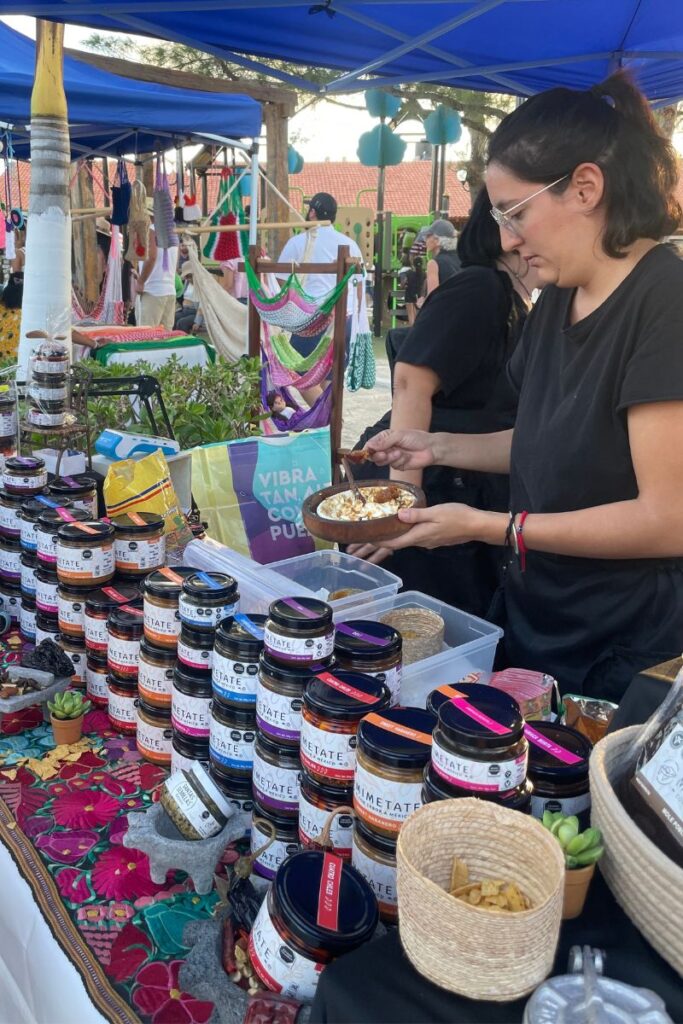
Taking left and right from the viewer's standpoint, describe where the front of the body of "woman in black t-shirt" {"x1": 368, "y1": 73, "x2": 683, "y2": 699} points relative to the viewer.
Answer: facing the viewer and to the left of the viewer

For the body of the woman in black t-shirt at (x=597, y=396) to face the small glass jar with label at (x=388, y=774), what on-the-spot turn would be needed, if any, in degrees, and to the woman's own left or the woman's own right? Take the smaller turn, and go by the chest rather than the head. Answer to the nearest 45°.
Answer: approximately 45° to the woman's own left

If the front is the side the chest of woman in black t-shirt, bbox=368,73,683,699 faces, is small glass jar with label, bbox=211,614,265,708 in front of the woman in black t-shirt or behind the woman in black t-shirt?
in front

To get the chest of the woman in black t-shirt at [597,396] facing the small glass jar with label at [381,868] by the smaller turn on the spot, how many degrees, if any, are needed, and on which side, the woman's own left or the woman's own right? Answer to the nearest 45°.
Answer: approximately 45° to the woman's own left

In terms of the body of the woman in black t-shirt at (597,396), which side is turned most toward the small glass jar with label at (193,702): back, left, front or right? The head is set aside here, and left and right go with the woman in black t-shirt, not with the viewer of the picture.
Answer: front

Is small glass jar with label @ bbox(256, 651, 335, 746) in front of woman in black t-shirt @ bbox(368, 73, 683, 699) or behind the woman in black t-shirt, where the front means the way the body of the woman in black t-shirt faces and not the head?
in front

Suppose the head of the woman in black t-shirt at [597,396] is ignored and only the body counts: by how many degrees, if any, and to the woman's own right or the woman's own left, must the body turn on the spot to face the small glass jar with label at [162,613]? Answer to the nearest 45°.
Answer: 0° — they already face it

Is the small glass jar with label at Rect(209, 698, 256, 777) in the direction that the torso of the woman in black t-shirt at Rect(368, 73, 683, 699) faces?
yes

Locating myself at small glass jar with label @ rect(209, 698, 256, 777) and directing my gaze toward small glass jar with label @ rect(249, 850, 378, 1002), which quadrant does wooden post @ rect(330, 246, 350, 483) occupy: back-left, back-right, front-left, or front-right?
back-left

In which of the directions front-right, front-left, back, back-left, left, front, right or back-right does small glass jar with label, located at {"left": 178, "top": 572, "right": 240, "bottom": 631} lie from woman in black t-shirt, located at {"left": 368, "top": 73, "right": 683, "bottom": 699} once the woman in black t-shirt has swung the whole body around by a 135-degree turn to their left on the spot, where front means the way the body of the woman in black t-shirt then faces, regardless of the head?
back-right

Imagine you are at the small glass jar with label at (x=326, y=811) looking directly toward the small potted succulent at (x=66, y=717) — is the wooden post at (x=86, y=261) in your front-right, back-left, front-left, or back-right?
front-right

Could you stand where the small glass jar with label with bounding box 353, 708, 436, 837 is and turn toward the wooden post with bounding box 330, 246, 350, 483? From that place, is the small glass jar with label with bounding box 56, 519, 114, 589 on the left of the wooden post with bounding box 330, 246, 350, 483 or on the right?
left

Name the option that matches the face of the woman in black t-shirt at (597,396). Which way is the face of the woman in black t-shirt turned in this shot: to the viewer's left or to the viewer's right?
to the viewer's left

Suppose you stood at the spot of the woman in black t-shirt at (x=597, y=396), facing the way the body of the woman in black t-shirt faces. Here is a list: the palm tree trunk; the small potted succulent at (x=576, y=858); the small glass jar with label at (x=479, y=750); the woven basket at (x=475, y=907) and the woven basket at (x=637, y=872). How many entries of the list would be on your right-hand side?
1
